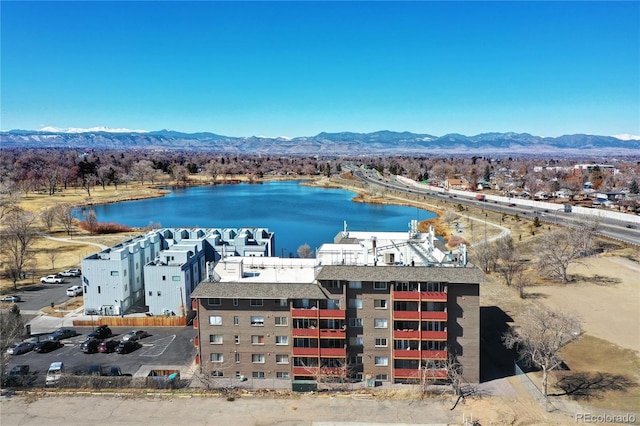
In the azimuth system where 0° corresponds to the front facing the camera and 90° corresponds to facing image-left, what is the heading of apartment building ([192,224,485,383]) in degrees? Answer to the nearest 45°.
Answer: approximately 0°

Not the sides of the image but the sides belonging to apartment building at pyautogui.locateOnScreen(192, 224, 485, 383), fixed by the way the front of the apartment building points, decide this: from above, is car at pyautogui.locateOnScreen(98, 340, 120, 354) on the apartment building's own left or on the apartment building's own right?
on the apartment building's own right

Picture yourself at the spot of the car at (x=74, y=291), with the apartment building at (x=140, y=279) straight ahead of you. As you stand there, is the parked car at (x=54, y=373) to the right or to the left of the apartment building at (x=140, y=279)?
right

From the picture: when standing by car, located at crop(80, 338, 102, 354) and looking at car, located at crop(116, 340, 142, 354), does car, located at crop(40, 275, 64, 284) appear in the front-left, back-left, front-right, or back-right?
back-left

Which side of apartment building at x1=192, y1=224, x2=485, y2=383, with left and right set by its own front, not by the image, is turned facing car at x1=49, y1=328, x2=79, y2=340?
right

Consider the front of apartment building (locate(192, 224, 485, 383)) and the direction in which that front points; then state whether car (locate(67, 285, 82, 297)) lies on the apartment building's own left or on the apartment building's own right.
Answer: on the apartment building's own right

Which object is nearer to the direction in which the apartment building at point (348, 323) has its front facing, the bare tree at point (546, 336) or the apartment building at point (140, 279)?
the bare tree

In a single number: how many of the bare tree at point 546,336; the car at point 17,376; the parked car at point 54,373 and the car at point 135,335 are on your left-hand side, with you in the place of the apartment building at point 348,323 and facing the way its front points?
1

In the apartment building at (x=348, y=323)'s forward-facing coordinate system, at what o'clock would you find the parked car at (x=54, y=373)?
The parked car is roughly at 3 o'clock from the apartment building.

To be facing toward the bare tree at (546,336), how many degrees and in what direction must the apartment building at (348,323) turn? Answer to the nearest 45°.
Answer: approximately 90° to its left

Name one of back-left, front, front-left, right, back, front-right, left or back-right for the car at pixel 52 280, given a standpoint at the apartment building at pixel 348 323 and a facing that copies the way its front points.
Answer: back-right

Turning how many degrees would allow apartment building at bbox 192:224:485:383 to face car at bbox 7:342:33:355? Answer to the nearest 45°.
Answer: approximately 90° to its right
